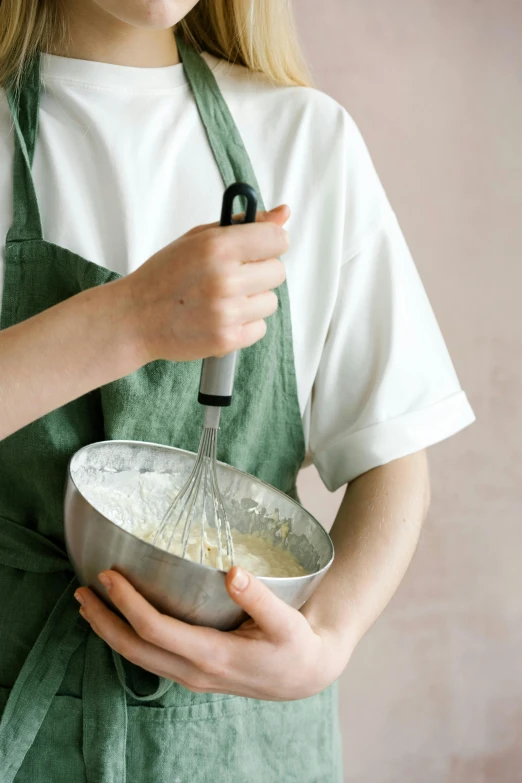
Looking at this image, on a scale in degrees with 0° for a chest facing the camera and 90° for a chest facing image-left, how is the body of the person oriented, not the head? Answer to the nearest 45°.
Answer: approximately 0°
